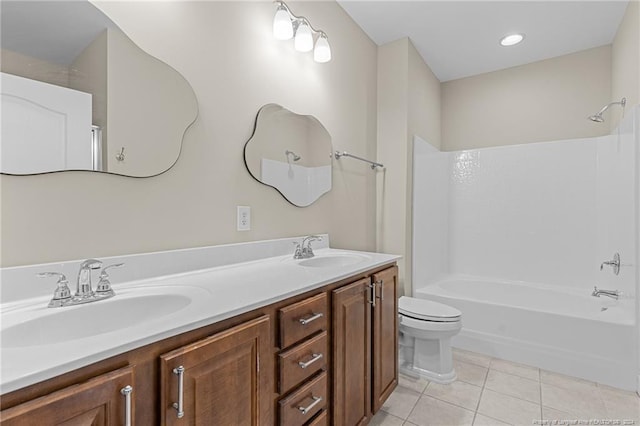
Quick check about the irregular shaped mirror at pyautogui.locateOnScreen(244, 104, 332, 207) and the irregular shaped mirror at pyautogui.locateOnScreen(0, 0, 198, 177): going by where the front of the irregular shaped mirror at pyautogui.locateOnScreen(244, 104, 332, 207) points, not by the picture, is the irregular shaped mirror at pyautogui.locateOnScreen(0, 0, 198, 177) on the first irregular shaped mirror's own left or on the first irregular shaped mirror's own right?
on the first irregular shaped mirror's own right

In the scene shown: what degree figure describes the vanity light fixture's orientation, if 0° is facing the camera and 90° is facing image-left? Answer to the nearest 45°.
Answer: approximately 315°

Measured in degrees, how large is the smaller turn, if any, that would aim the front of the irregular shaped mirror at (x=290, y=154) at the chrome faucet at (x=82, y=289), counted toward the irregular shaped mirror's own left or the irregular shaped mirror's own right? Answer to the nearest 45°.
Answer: approximately 90° to the irregular shaped mirror's own right

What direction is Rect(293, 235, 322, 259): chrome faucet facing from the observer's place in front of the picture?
facing the viewer and to the right of the viewer

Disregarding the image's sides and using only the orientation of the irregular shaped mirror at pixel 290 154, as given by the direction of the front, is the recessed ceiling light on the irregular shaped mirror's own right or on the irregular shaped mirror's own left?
on the irregular shaped mirror's own left

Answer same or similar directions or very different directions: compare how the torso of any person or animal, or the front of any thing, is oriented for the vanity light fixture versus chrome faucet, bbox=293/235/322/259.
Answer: same or similar directions

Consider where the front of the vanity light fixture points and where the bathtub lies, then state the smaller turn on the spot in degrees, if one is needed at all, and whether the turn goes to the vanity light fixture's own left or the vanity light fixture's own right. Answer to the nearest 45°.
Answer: approximately 45° to the vanity light fixture's own left
